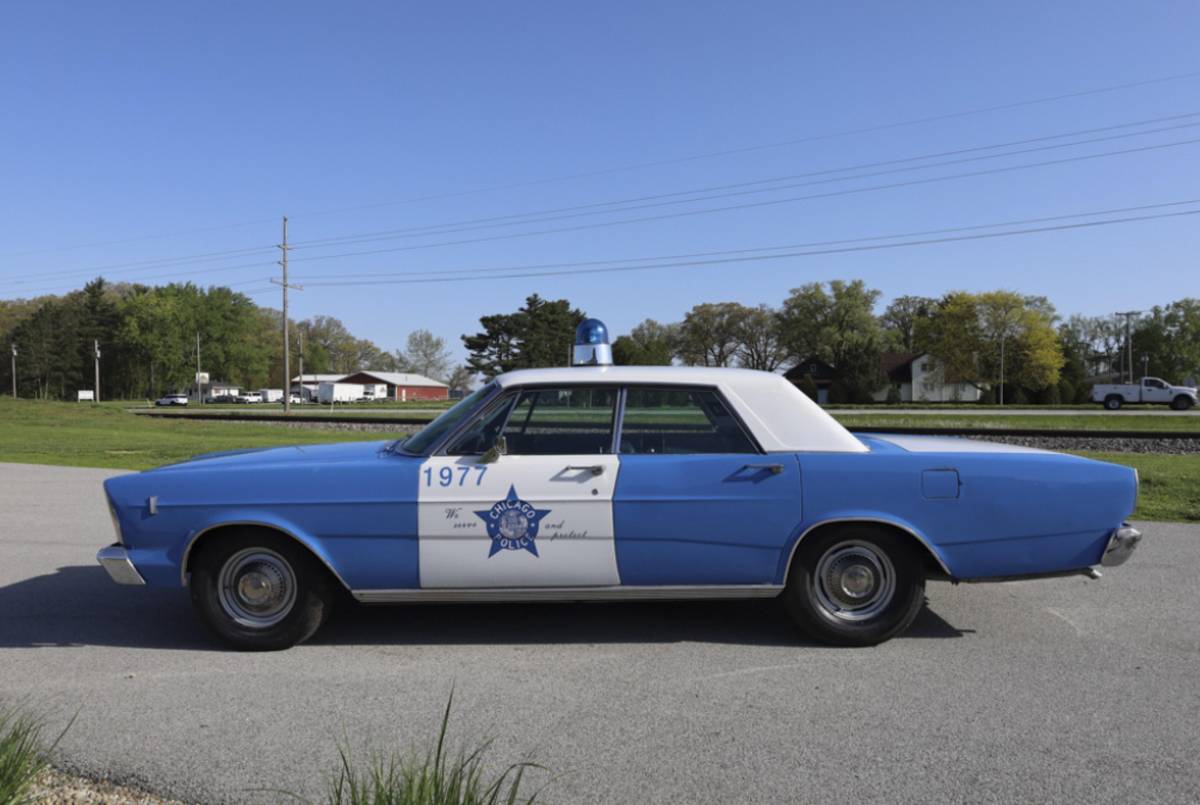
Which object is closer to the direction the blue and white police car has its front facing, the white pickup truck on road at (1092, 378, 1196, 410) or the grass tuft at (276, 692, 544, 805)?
the grass tuft

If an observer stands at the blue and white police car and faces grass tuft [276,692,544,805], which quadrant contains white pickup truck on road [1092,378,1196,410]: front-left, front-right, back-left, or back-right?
back-left

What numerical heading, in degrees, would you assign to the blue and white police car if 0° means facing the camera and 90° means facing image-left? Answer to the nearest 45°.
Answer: approximately 90°

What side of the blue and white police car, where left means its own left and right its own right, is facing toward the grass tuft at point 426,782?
left

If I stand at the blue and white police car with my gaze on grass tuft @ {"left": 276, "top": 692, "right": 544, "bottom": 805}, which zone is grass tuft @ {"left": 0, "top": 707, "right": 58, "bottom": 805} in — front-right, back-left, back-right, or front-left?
front-right

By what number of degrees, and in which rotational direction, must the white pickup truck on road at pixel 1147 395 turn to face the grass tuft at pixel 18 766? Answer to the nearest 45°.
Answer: approximately 90° to its right

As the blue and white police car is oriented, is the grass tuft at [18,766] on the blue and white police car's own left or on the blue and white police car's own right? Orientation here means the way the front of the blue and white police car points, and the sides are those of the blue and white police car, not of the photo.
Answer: on the blue and white police car's own left

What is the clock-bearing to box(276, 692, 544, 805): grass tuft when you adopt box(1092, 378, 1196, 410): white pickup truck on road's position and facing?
The grass tuft is roughly at 3 o'clock from the white pickup truck on road.

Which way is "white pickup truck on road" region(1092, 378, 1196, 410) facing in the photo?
to the viewer's right

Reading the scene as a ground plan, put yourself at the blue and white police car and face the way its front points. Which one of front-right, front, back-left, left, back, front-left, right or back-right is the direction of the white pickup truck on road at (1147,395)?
back-right

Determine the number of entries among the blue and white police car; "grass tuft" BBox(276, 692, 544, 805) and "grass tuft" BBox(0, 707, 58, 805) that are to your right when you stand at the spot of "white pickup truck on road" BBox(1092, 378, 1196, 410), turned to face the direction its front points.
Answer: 3

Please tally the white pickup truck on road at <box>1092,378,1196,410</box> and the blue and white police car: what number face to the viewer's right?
1

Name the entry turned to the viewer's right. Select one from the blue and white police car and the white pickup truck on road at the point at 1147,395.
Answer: the white pickup truck on road
